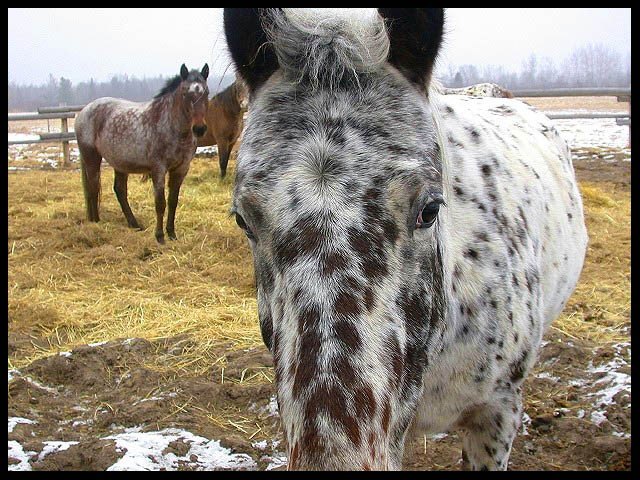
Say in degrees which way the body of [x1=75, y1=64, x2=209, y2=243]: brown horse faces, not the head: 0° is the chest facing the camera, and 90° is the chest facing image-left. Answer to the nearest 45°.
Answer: approximately 315°

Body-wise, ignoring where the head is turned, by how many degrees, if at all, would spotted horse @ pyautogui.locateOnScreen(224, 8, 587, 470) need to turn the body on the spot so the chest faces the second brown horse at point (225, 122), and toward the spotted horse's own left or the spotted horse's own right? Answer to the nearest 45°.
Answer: approximately 135° to the spotted horse's own right

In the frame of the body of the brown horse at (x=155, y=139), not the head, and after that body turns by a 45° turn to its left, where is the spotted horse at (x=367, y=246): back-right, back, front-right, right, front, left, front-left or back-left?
right

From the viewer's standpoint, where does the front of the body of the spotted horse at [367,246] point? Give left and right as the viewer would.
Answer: facing the viewer and to the left of the viewer

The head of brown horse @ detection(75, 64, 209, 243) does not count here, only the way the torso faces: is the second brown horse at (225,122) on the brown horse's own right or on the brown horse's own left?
on the brown horse's own left
